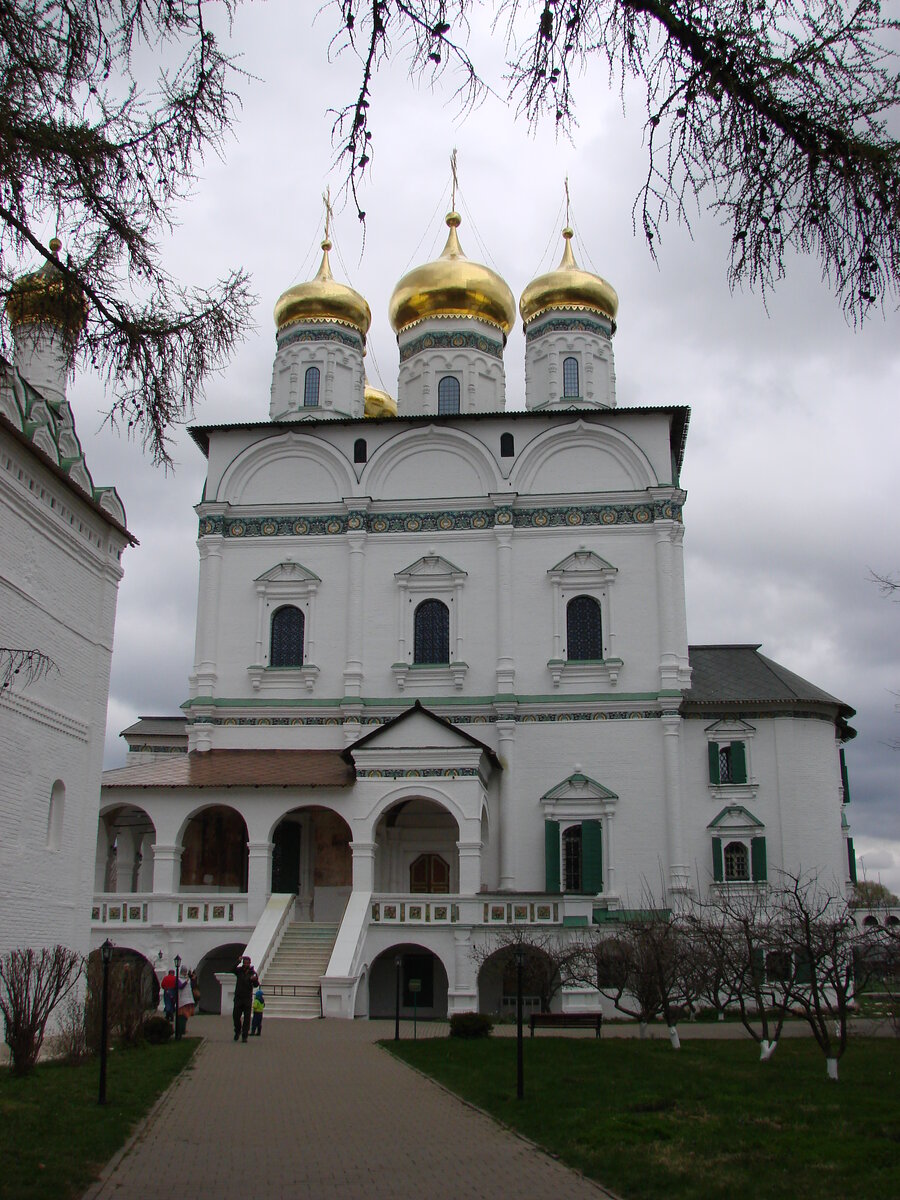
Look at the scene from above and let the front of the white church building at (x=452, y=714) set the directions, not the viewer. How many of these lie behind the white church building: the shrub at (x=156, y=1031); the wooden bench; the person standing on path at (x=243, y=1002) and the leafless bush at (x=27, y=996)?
0

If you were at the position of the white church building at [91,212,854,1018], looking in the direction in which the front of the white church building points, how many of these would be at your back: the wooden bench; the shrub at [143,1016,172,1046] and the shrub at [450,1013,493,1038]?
0

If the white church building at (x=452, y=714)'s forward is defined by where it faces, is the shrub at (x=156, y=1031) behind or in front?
in front

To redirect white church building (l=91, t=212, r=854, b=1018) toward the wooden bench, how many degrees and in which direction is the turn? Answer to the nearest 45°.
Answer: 0° — it already faces it

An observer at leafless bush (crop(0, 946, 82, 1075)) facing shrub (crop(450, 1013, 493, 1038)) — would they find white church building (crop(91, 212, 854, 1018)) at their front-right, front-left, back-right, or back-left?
front-left

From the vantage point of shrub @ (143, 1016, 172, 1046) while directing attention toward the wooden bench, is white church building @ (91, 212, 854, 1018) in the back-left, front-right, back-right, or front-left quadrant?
front-left

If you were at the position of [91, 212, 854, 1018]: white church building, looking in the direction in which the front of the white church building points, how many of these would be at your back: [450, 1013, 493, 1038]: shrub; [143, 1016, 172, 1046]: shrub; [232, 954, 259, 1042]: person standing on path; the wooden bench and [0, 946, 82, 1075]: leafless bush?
0

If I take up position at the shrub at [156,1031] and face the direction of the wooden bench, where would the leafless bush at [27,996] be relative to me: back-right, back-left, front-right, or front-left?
back-right

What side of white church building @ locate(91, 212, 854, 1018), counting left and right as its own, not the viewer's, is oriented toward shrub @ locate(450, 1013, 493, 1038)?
front

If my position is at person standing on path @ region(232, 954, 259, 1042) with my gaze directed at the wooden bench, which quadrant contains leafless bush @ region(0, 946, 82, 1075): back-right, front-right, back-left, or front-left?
back-right

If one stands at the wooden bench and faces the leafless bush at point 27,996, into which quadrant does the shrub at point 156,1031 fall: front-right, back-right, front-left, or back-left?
front-right

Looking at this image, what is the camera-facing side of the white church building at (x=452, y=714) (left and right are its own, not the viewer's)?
front

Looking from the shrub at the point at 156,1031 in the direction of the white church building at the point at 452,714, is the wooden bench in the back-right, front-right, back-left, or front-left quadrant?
front-right

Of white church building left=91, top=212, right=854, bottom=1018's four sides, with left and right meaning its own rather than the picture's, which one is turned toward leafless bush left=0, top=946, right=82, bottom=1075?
front
